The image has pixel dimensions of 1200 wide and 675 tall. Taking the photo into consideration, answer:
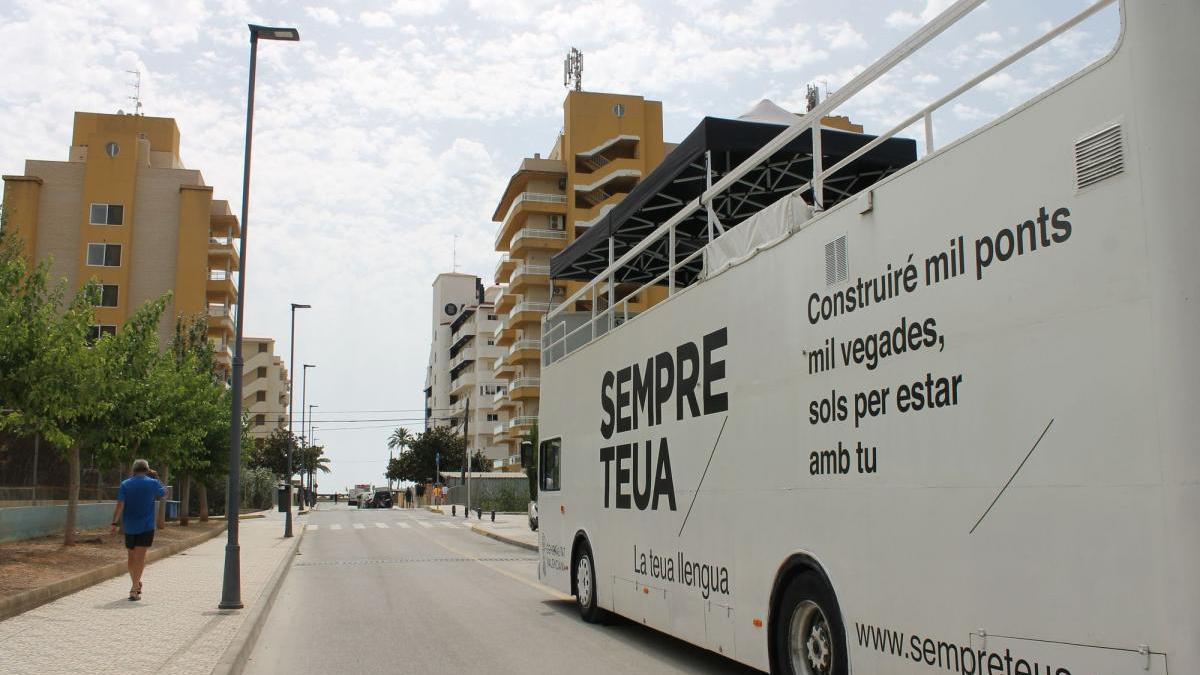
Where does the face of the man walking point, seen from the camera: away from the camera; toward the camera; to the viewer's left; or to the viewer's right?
away from the camera

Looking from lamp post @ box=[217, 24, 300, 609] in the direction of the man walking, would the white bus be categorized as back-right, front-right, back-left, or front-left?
back-left

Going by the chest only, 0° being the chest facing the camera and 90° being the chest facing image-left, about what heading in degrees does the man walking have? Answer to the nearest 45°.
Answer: approximately 180°

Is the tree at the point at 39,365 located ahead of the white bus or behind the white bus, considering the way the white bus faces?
ahead

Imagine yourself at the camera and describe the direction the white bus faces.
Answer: facing away from the viewer and to the left of the viewer

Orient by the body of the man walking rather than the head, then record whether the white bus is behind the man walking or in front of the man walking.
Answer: behind

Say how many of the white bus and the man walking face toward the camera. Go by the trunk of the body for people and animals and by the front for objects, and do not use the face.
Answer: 0

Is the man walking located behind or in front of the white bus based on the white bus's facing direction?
in front
